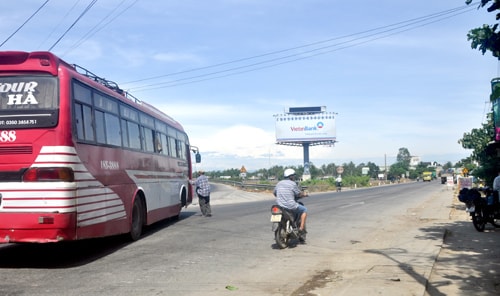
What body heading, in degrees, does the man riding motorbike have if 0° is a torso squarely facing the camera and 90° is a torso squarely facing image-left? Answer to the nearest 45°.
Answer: approximately 225°

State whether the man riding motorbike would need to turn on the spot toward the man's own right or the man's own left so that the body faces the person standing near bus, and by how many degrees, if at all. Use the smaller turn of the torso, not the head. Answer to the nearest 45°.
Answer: approximately 90° to the man's own left

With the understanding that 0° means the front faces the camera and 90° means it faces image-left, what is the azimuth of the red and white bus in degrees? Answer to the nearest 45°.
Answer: approximately 225°

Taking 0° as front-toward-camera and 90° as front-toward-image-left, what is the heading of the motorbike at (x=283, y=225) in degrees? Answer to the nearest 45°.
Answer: approximately 225°

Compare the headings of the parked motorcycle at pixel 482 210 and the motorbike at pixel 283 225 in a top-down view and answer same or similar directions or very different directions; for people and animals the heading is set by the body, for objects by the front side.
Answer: same or similar directions

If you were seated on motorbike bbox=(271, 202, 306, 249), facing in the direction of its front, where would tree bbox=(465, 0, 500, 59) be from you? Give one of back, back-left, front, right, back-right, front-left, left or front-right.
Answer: right

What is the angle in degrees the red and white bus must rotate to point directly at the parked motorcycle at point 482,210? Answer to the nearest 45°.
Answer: approximately 45° to its right
